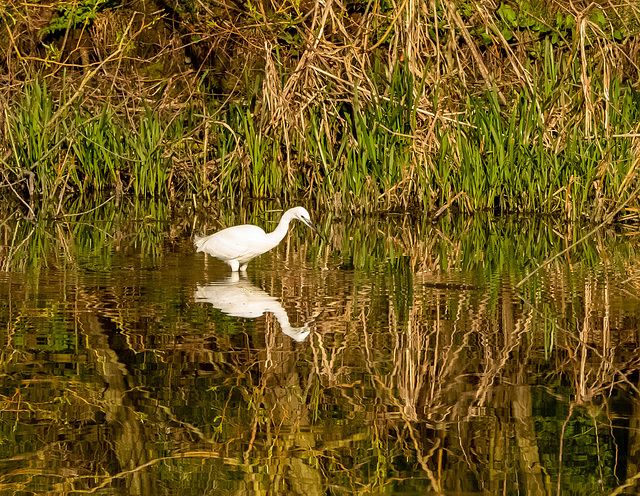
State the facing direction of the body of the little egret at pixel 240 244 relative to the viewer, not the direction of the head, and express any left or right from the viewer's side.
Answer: facing to the right of the viewer
